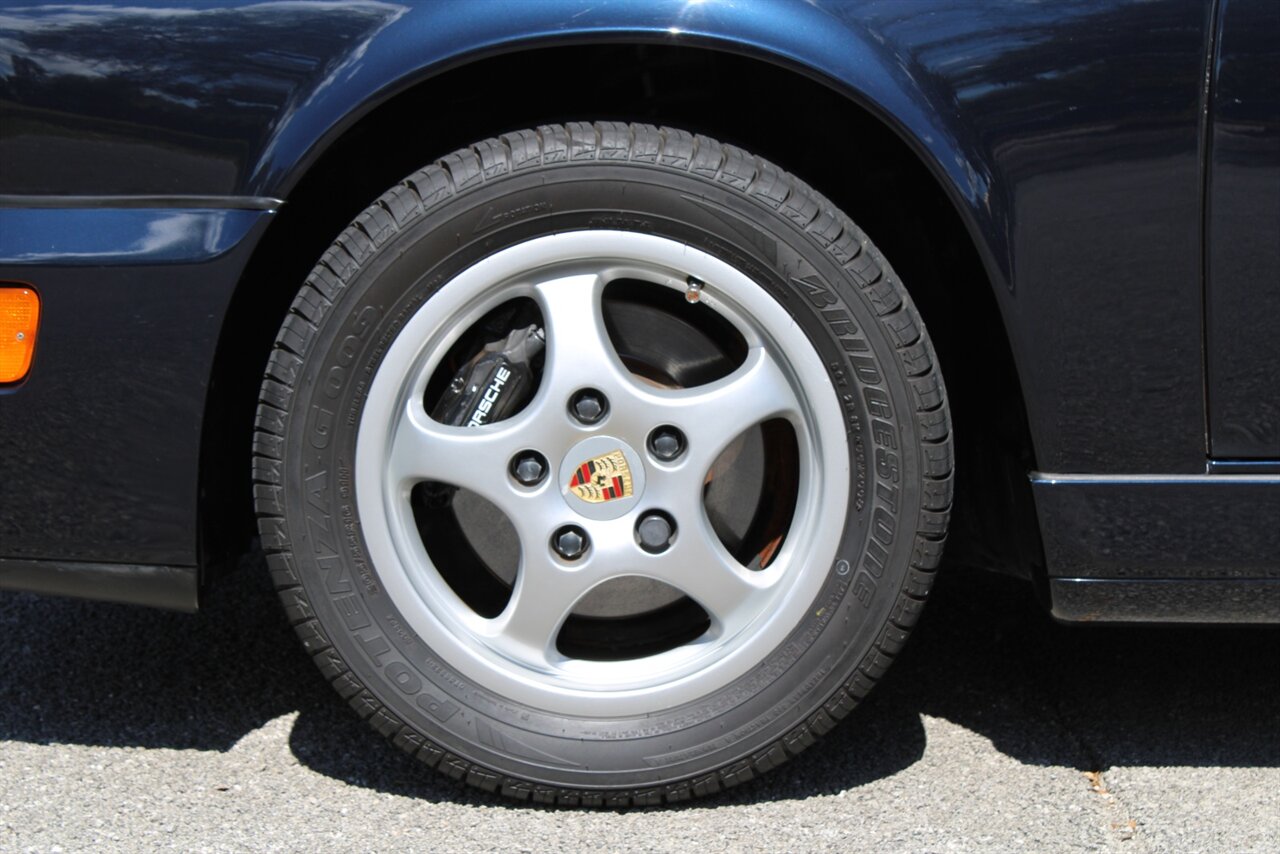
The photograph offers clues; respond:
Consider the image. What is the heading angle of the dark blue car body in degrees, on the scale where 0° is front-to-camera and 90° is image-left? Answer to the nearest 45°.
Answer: approximately 90°
